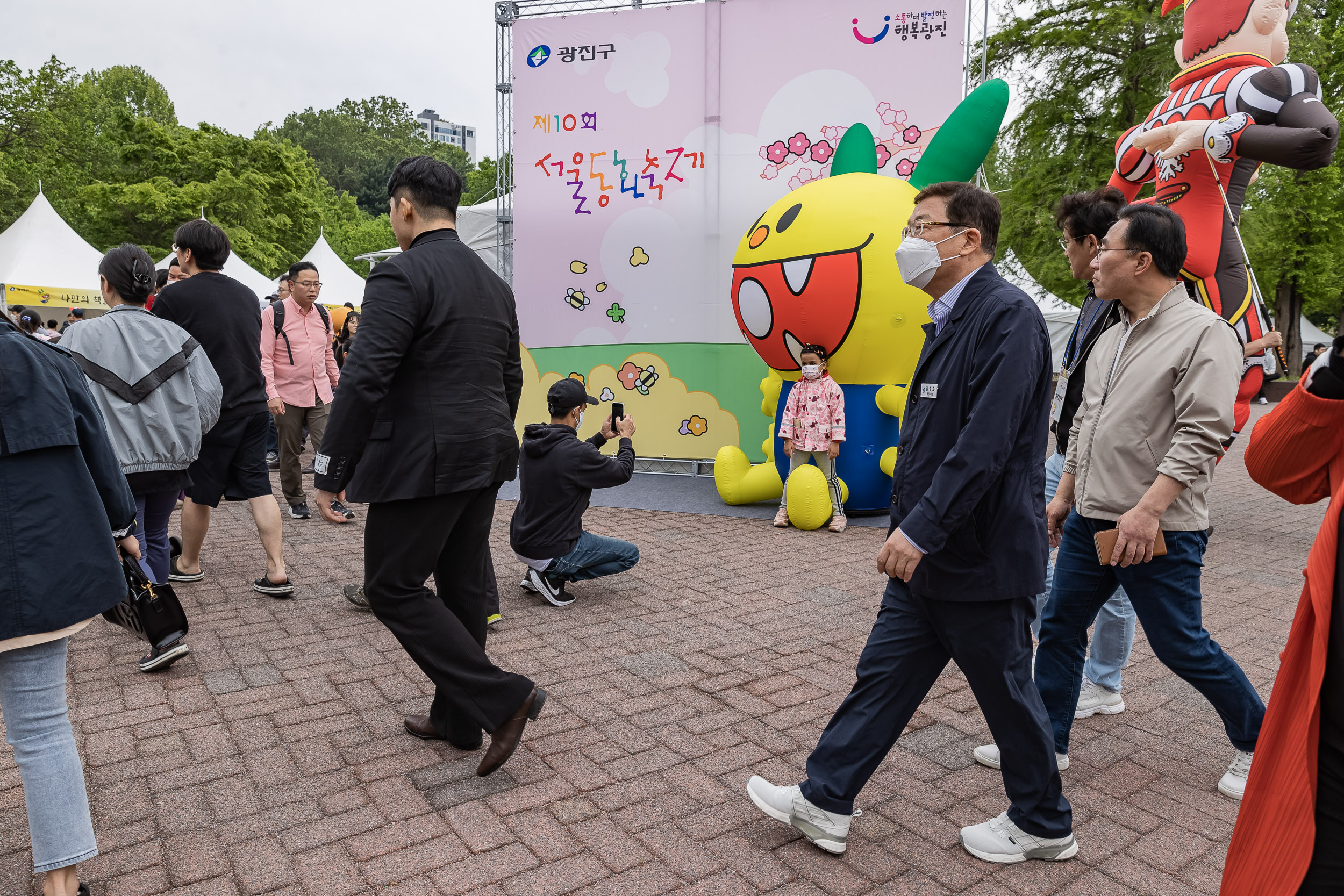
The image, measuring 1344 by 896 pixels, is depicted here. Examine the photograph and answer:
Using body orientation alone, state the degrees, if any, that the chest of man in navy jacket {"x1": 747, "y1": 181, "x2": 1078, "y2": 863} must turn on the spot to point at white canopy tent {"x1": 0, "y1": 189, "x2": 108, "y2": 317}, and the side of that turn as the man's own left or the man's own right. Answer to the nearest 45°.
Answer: approximately 45° to the man's own right

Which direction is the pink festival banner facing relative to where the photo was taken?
toward the camera

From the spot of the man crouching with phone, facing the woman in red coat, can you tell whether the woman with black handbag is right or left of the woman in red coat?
right

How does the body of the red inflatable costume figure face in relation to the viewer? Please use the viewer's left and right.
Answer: facing the viewer and to the left of the viewer

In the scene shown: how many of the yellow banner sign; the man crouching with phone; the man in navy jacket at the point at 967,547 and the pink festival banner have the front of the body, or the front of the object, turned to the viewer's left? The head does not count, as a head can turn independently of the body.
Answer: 1

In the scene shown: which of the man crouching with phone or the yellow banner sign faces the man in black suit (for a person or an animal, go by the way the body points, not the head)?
the yellow banner sign

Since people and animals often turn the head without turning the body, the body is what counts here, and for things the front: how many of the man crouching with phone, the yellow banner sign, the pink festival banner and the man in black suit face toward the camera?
2

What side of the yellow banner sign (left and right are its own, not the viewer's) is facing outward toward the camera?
front

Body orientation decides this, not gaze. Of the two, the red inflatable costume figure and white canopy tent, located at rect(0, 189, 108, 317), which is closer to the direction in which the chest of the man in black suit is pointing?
the white canopy tent

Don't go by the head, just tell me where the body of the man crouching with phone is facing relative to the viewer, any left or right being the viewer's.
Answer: facing away from the viewer and to the right of the viewer

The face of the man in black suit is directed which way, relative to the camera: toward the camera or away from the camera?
away from the camera

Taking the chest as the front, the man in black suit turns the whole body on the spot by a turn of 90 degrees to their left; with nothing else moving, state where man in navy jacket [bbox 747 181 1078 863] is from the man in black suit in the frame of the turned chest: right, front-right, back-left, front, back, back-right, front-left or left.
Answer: left

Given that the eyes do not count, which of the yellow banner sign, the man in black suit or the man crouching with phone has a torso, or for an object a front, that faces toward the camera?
the yellow banner sign

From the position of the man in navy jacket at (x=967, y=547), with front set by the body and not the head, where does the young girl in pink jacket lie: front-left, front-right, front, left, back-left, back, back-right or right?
right

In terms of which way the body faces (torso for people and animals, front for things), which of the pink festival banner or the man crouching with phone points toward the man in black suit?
the pink festival banner

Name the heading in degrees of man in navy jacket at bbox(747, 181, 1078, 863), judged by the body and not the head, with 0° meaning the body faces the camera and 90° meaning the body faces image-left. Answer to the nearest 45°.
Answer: approximately 90°

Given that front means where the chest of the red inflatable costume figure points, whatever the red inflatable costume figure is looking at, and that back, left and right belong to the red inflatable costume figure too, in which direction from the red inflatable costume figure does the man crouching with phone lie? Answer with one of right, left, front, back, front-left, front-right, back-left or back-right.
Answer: front
